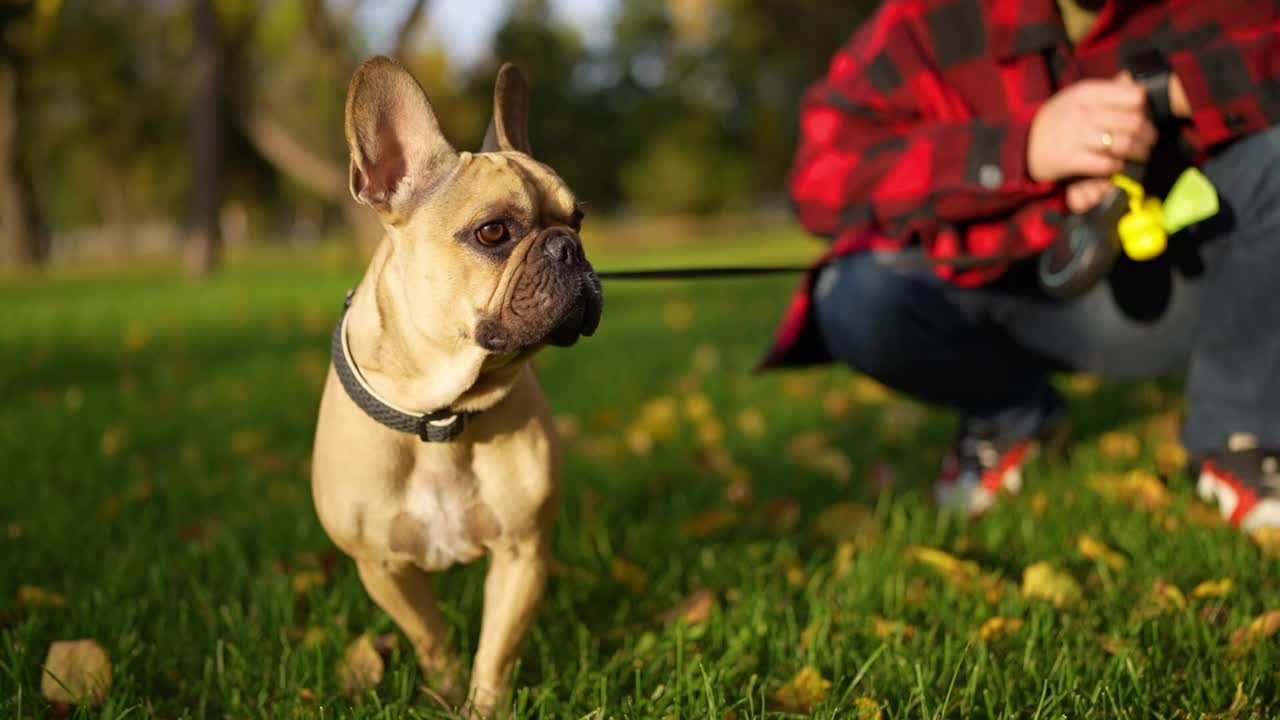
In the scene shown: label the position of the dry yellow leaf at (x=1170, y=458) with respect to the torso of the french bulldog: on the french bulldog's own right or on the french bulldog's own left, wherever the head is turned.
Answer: on the french bulldog's own left

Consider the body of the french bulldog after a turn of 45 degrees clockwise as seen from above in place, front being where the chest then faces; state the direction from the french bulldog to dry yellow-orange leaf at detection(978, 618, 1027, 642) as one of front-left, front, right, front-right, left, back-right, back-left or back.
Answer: back-left

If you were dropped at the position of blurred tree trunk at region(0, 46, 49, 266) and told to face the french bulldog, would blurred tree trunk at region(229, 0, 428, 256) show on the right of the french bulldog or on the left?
left

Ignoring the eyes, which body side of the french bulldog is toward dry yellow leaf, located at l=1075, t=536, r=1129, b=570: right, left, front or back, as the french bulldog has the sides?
left

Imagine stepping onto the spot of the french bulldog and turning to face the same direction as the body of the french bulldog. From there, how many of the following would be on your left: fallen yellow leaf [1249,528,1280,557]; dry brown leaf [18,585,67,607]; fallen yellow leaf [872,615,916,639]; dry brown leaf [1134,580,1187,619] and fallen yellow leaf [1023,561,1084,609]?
4

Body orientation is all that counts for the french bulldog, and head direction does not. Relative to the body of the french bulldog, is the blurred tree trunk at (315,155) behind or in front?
behind

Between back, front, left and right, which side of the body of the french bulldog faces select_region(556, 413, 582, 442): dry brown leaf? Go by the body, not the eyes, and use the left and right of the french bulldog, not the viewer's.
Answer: back

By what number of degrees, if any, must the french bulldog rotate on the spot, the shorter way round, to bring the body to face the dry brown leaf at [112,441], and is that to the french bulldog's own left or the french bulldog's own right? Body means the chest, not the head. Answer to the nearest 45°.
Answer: approximately 135° to the french bulldog's own right

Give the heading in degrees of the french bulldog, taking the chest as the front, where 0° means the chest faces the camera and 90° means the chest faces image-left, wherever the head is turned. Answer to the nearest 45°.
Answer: approximately 0°

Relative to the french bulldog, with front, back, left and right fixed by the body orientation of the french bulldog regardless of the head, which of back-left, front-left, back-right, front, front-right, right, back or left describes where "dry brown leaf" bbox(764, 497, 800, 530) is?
back-left
